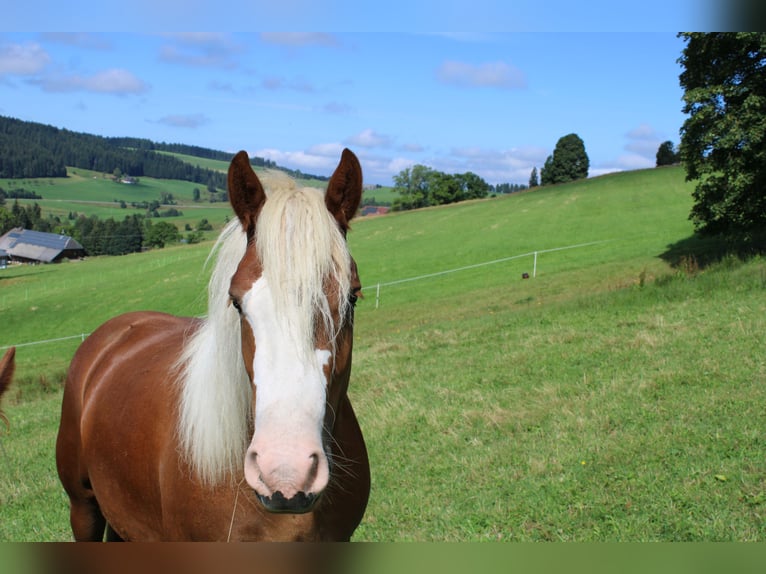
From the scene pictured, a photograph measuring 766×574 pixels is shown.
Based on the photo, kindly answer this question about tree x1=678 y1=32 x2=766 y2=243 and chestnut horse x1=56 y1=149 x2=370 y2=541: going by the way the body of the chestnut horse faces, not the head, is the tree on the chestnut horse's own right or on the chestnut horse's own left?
on the chestnut horse's own left

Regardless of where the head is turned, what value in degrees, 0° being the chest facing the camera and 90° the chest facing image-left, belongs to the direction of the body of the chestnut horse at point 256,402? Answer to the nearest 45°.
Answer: approximately 315°
